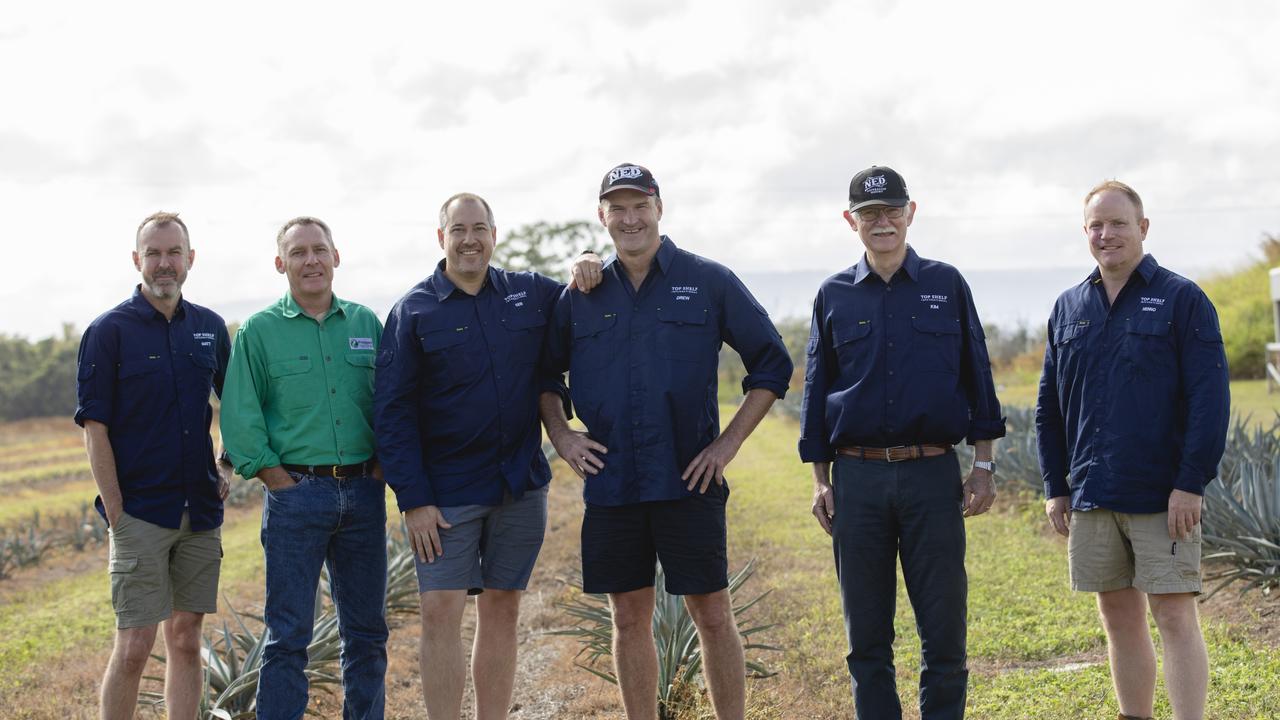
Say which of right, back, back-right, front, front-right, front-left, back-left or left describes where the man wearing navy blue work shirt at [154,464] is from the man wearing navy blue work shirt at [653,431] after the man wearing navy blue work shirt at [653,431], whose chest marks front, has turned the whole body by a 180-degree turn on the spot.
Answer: left

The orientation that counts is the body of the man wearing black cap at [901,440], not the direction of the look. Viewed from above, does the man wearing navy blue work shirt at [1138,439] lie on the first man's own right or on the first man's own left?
on the first man's own left

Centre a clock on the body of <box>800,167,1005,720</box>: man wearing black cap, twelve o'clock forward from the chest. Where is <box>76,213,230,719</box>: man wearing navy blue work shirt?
The man wearing navy blue work shirt is roughly at 3 o'clock from the man wearing black cap.

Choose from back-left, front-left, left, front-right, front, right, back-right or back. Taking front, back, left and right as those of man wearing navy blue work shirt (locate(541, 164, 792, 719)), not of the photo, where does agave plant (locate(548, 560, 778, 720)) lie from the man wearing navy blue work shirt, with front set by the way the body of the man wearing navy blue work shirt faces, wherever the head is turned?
back

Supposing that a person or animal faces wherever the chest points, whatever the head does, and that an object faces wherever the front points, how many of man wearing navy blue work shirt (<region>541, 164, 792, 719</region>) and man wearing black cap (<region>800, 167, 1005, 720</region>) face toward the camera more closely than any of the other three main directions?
2

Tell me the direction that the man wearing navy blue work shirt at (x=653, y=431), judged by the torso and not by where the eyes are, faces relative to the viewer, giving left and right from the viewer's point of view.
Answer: facing the viewer

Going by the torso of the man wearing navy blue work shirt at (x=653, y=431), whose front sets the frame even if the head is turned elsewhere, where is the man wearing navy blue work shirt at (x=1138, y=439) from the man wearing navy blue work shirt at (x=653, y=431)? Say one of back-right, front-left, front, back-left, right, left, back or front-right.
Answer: left

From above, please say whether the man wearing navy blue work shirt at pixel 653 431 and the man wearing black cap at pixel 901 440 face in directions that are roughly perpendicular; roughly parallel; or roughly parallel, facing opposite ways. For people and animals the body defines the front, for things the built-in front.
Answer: roughly parallel

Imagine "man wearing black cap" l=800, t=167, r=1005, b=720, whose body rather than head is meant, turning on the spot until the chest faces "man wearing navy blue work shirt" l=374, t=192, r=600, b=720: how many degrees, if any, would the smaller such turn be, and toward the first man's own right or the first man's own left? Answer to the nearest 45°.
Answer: approximately 90° to the first man's own right

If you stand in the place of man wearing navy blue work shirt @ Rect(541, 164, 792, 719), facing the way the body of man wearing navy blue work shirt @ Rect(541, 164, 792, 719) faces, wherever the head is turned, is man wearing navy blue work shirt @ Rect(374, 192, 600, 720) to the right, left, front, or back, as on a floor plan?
right

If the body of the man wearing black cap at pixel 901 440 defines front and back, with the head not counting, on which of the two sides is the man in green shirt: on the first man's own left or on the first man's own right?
on the first man's own right

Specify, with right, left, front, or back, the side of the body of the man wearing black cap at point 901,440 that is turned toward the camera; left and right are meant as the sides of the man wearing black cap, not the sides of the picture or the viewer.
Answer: front
